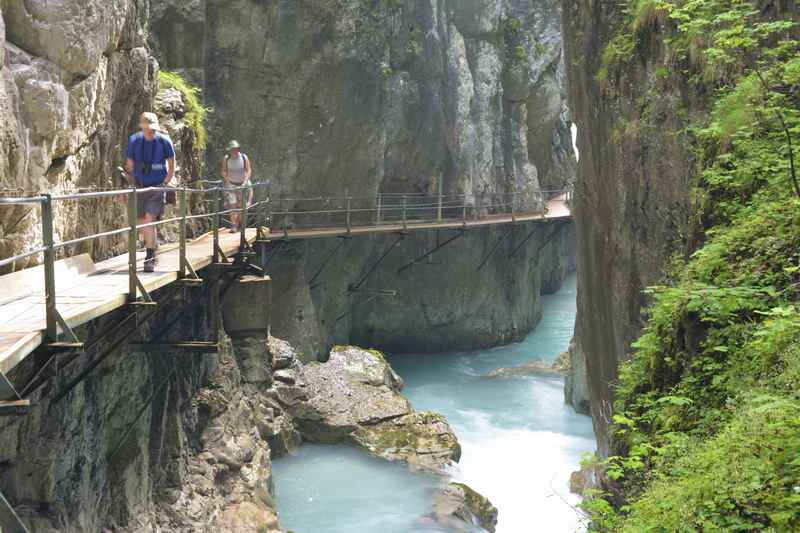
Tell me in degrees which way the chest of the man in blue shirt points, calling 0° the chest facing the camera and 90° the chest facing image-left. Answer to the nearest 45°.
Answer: approximately 0°

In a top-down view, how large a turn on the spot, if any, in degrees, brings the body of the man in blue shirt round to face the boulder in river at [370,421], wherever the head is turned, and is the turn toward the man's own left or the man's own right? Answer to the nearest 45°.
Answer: approximately 135° to the man's own left

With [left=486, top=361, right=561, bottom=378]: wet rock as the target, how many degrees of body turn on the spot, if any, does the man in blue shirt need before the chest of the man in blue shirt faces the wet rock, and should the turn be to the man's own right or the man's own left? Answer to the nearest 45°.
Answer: approximately 135° to the man's own left

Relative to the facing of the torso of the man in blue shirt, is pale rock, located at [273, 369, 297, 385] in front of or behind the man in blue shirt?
behind

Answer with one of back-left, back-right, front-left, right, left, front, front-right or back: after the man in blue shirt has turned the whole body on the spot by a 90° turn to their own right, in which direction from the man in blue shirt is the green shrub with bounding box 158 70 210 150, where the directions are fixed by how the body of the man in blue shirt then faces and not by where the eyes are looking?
right

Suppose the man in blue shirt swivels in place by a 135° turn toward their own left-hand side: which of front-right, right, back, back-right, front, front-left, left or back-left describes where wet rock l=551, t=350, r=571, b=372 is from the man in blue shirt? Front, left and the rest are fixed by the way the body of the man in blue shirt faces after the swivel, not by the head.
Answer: front
